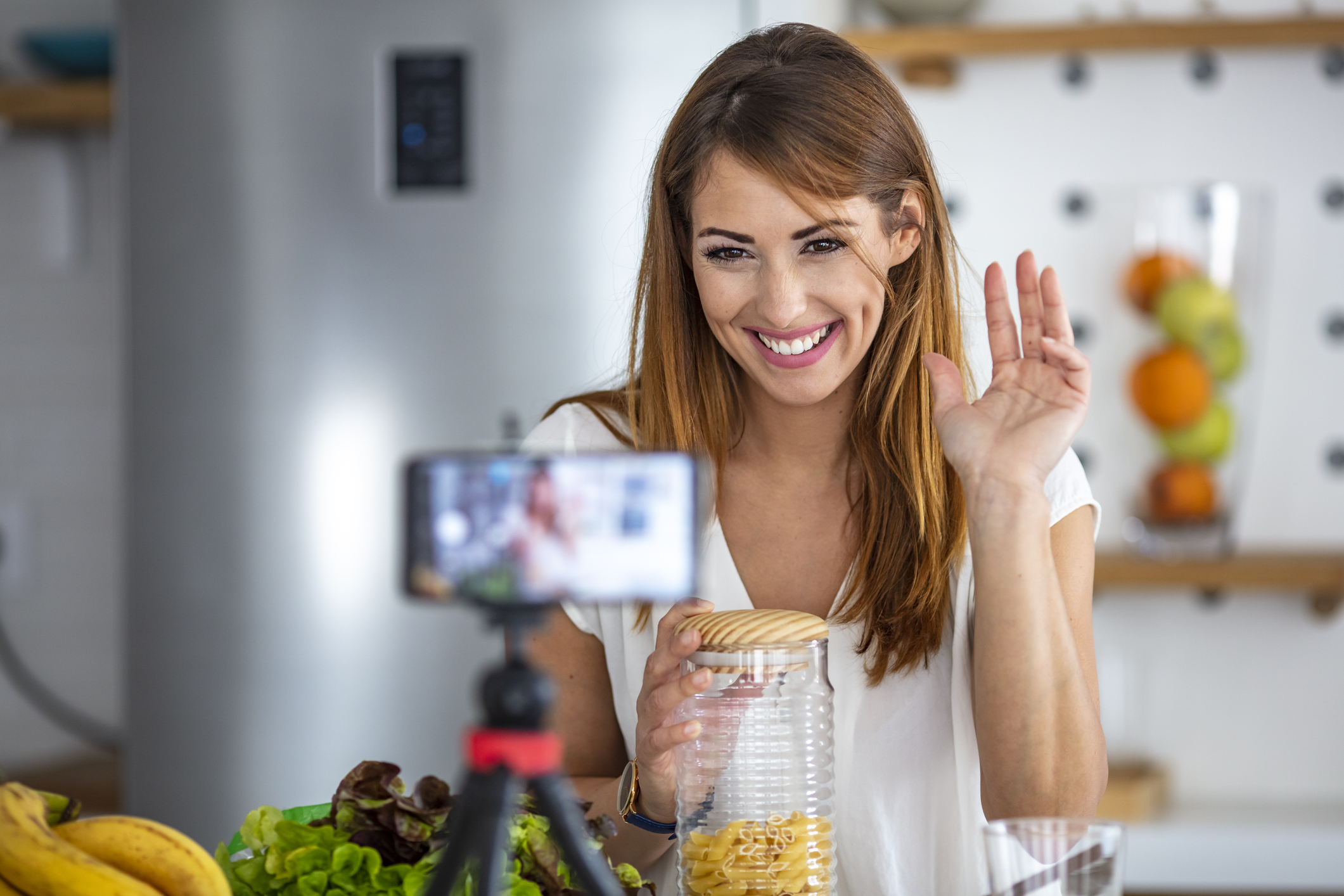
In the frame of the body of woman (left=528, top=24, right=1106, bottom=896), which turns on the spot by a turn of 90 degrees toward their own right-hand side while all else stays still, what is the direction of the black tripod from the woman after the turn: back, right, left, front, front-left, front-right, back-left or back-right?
left

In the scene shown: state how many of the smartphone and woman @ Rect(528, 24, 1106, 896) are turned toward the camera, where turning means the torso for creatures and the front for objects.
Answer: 2

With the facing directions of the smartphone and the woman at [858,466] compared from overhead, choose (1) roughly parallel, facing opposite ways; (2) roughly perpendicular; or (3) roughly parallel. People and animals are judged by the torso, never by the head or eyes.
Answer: roughly parallel

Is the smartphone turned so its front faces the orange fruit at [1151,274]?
no

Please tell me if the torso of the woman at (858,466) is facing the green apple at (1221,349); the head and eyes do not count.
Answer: no

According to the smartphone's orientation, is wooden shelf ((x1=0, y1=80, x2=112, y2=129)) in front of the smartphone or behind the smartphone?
behind

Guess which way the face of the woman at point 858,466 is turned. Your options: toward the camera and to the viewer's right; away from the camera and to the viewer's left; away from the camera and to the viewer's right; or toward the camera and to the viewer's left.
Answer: toward the camera and to the viewer's left

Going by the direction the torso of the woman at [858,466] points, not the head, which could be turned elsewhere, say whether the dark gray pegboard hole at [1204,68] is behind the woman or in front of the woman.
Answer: behind

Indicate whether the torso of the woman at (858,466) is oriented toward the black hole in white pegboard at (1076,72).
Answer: no

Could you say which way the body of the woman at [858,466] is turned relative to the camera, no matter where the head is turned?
toward the camera
